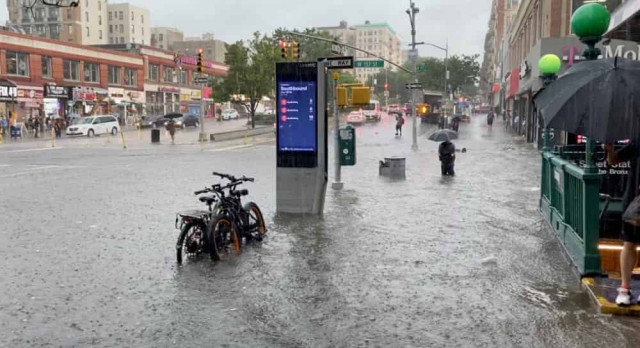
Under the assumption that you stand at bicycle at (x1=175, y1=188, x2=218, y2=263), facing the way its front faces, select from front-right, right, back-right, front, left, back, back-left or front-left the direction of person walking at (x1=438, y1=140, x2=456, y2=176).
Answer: front

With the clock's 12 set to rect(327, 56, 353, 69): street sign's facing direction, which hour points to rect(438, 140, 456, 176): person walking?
The person walking is roughly at 7 o'clock from the street sign.

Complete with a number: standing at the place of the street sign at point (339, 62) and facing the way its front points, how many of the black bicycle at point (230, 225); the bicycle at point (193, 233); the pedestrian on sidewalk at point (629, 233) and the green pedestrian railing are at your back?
0

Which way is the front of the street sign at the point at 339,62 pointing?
toward the camera

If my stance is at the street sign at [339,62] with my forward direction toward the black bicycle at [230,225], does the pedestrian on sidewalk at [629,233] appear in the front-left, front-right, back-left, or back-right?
front-left

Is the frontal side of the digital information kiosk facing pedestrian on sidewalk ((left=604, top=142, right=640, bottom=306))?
no

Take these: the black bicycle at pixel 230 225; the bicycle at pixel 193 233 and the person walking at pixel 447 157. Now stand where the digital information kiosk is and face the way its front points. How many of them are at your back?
1

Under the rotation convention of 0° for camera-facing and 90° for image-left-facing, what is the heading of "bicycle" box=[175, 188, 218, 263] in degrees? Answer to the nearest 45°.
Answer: approximately 225°

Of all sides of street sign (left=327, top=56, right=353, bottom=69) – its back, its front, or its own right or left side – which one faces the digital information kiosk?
front

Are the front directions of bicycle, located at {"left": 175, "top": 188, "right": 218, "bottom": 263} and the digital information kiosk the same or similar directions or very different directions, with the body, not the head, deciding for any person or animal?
very different directions
